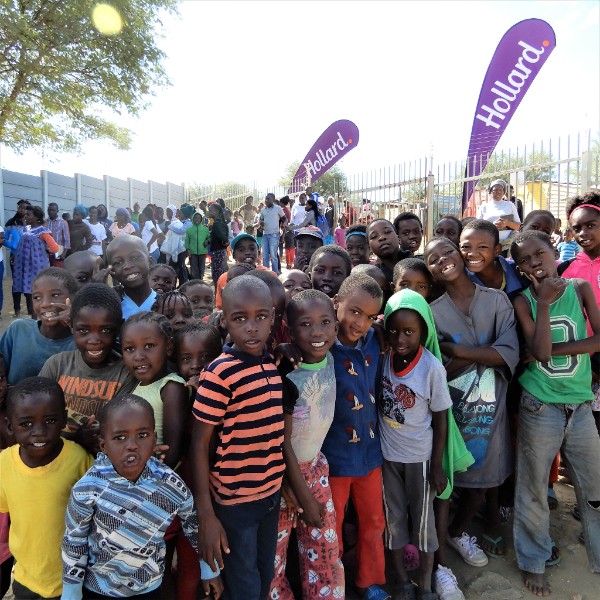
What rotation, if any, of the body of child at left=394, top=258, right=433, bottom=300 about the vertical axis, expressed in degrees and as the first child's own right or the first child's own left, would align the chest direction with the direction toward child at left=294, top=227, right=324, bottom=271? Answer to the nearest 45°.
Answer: approximately 135° to the first child's own right

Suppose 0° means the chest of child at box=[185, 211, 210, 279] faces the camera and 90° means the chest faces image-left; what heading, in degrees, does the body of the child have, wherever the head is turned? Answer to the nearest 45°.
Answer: approximately 0°

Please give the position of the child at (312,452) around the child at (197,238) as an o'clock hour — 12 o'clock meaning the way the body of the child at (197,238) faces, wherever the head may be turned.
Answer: the child at (312,452) is roughly at 12 o'clock from the child at (197,238).

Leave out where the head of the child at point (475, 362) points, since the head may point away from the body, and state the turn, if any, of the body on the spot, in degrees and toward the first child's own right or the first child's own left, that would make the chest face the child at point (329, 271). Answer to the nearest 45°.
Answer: approximately 90° to the first child's own right

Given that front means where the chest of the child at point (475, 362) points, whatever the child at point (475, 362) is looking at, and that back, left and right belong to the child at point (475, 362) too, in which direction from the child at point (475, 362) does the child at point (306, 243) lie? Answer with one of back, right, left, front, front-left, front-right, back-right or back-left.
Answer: back-right

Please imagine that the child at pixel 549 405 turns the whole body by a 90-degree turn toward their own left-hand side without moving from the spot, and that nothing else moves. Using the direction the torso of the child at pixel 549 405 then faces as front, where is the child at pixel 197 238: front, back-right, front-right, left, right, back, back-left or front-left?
back-left

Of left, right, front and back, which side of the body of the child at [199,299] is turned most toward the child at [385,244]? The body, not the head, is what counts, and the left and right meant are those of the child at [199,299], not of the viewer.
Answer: left
